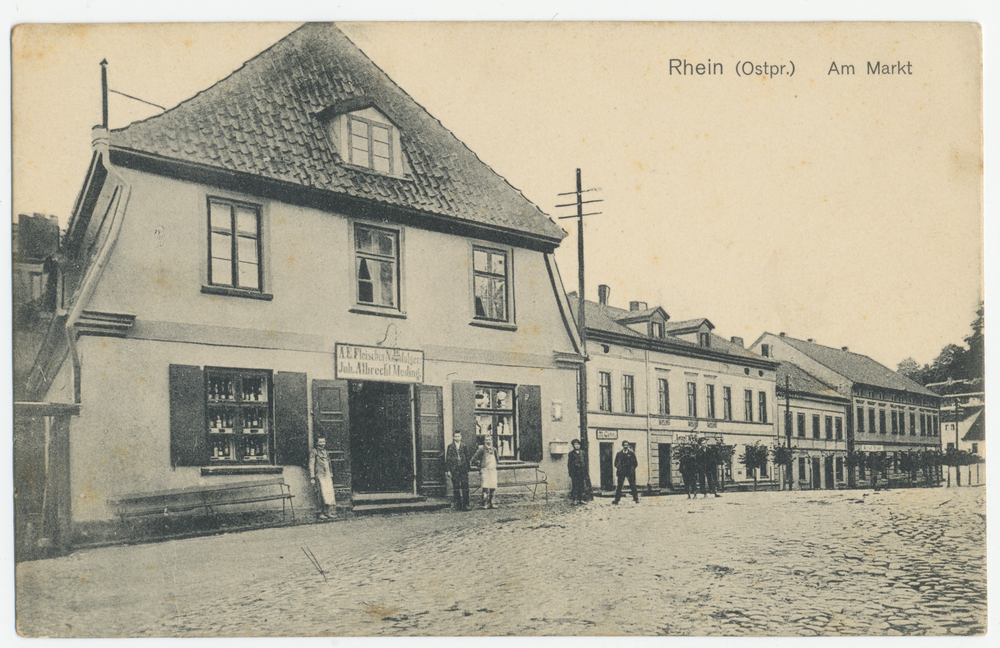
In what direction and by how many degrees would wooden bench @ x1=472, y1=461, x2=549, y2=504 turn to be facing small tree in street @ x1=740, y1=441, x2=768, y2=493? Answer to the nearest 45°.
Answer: approximately 90° to its left

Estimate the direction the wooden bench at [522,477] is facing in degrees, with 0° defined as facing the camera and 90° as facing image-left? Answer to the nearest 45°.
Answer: approximately 315°

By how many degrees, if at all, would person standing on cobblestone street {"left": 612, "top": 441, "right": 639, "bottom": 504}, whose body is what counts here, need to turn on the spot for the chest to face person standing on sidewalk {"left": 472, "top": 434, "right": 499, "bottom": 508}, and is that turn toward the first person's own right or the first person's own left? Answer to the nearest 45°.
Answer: approximately 45° to the first person's own right

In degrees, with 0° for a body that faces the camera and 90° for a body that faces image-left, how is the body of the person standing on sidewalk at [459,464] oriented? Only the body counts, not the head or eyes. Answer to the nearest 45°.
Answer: approximately 0°

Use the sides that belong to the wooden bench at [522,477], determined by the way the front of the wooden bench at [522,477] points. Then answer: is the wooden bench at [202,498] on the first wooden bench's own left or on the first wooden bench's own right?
on the first wooden bench's own right

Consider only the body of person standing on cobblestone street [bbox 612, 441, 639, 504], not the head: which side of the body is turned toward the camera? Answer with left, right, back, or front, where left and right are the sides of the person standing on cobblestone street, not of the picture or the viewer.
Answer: front

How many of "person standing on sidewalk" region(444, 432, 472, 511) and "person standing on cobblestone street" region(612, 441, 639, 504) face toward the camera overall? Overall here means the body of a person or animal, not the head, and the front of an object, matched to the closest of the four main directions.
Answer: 2
